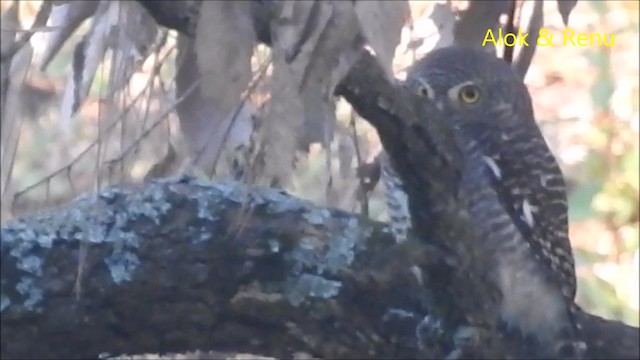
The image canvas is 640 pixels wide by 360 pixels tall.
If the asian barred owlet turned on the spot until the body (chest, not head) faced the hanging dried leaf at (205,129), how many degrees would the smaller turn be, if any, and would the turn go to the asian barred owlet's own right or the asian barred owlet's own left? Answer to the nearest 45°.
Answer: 0° — it already faces it

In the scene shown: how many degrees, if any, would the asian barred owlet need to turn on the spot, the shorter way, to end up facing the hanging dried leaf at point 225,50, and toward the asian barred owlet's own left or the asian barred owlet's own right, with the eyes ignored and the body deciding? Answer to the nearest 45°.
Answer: approximately 45° to the asian barred owlet's own left

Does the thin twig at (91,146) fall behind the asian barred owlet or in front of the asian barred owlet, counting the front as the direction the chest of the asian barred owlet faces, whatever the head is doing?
in front

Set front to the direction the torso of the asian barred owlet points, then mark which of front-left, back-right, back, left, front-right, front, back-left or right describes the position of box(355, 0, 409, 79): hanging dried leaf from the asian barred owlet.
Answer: front-left

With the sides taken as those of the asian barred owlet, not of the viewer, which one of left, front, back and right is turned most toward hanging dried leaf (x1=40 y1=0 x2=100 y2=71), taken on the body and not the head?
front

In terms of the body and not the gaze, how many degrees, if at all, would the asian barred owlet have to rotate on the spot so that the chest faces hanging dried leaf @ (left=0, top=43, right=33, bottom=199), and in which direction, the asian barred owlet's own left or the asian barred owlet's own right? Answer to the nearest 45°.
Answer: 0° — it already faces it
